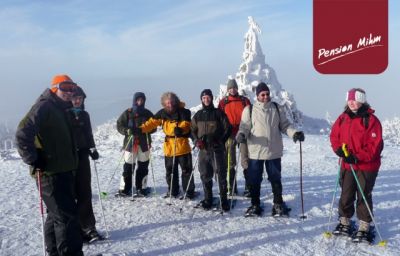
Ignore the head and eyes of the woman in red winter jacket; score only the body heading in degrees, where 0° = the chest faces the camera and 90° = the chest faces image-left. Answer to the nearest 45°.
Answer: approximately 45°

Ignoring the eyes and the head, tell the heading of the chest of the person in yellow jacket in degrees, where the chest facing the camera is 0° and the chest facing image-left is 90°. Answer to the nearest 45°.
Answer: approximately 0°

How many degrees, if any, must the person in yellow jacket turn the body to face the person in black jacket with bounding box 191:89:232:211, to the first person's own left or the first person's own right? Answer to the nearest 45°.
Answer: approximately 45° to the first person's own left

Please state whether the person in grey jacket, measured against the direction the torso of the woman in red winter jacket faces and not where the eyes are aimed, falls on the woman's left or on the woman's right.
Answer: on the woman's right

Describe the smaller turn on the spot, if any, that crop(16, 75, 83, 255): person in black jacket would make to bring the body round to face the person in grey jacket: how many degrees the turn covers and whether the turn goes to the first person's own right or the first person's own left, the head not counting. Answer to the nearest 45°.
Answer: approximately 45° to the first person's own left

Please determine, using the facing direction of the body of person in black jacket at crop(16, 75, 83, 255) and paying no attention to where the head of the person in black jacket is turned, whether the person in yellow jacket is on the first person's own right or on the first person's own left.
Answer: on the first person's own left

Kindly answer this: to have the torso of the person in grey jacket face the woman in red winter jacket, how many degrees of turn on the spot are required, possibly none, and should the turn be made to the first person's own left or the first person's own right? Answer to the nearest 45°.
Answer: approximately 45° to the first person's own left

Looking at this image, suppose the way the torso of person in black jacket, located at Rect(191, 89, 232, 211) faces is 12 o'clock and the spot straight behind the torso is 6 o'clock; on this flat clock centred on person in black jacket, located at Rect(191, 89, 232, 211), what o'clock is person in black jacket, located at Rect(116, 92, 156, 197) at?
person in black jacket, located at Rect(116, 92, 156, 197) is roughly at 4 o'clock from person in black jacket, located at Rect(191, 89, 232, 211).

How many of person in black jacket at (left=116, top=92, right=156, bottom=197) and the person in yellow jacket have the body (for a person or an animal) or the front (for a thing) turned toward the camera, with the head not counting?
2
